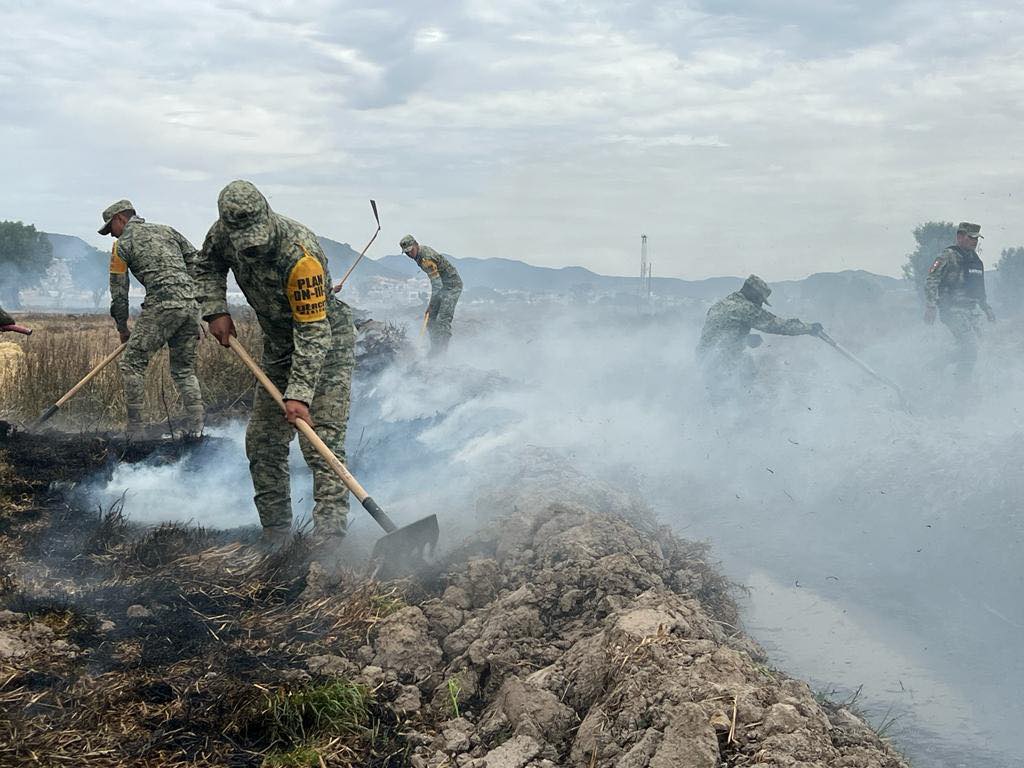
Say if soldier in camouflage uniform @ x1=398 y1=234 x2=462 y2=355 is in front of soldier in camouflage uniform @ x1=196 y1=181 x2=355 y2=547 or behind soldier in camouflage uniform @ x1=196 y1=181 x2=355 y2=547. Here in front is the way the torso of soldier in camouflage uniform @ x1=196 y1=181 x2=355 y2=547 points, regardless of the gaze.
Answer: behind

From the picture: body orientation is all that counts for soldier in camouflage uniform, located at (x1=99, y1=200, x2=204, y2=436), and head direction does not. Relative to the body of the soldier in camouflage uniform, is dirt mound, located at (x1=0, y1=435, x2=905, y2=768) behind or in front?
behind

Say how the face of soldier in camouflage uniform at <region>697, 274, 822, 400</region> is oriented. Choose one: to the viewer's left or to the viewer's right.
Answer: to the viewer's right

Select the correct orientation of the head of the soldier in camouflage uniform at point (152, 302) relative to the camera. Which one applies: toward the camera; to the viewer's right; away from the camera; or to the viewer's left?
to the viewer's left

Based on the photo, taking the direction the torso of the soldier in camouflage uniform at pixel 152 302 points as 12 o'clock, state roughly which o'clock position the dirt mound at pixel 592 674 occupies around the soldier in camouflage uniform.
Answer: The dirt mound is roughly at 7 o'clock from the soldier in camouflage uniform.

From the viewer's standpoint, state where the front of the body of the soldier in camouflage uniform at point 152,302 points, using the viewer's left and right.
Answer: facing away from the viewer and to the left of the viewer

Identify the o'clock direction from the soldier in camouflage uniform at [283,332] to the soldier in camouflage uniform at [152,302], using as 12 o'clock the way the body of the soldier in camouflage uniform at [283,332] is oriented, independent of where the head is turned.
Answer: the soldier in camouflage uniform at [152,302] is roughly at 4 o'clock from the soldier in camouflage uniform at [283,332].

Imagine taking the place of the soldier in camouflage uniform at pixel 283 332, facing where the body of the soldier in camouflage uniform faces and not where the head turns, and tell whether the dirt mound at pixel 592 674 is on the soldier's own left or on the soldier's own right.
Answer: on the soldier's own left

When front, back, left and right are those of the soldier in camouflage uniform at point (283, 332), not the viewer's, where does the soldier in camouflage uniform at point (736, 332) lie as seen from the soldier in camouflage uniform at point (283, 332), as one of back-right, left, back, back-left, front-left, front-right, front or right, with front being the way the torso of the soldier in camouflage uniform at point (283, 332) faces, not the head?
back
